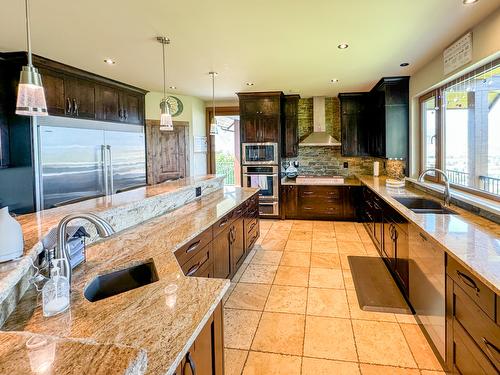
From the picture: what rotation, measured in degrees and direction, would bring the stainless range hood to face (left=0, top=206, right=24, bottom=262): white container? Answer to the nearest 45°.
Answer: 0° — it already faces it

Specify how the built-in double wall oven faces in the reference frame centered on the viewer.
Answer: facing the viewer

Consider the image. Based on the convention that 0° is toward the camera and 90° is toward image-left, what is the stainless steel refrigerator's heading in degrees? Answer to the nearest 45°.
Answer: approximately 315°

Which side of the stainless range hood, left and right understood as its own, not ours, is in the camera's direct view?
front

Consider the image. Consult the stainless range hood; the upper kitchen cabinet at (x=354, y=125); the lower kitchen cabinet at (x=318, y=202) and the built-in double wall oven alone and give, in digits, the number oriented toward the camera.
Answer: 4

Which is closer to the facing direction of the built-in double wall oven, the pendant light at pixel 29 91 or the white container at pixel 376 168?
the pendant light

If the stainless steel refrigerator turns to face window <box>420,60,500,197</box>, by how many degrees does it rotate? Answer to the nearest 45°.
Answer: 0° — it already faces it

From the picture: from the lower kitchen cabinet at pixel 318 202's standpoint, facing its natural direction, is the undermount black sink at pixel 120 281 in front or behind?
in front

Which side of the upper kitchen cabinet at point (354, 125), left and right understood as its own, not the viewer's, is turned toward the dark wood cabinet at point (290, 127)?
right

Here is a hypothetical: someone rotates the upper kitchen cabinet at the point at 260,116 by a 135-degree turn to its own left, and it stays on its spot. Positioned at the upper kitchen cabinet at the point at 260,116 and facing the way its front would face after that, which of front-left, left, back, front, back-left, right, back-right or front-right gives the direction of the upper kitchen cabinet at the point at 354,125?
front-right

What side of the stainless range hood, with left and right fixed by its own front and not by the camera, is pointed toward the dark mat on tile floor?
front

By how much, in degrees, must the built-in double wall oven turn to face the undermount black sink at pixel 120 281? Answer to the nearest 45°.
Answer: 0° — it already faces it

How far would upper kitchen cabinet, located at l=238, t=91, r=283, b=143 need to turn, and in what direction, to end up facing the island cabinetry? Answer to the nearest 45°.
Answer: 0° — it already faces it

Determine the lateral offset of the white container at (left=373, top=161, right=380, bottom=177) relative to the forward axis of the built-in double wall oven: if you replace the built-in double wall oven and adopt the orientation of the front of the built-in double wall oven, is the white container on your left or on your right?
on your left

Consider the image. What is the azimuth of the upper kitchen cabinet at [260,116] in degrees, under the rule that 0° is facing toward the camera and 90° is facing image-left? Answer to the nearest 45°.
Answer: approximately 0°
